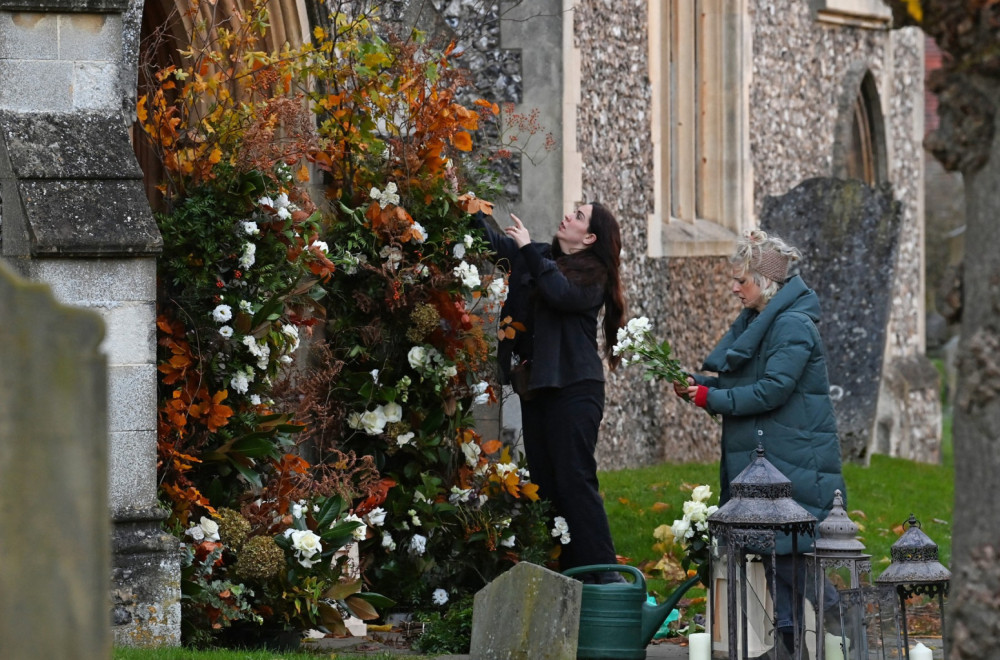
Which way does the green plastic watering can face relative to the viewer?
to the viewer's right

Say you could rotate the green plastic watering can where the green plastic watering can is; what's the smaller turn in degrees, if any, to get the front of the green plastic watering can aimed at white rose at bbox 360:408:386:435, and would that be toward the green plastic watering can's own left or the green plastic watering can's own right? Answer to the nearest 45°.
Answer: approximately 135° to the green plastic watering can's own left

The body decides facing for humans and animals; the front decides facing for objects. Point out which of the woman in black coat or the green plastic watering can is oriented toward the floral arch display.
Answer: the woman in black coat

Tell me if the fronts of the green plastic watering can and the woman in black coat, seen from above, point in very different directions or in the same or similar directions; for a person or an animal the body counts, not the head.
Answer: very different directions

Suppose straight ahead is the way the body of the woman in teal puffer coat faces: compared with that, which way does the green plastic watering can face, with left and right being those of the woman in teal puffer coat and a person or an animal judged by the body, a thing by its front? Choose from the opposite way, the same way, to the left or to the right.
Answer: the opposite way

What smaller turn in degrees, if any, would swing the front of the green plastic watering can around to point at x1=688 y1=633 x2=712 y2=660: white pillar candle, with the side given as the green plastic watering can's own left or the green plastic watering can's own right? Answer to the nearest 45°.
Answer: approximately 45° to the green plastic watering can's own right

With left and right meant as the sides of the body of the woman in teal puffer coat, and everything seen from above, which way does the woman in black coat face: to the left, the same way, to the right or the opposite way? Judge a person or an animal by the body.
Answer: the same way

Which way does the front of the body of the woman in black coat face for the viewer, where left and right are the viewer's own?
facing to the left of the viewer

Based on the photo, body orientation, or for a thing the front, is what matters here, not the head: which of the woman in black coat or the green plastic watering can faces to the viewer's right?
the green plastic watering can

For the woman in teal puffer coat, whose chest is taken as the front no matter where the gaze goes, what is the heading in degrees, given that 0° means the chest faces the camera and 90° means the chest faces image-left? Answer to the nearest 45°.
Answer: approximately 90°
